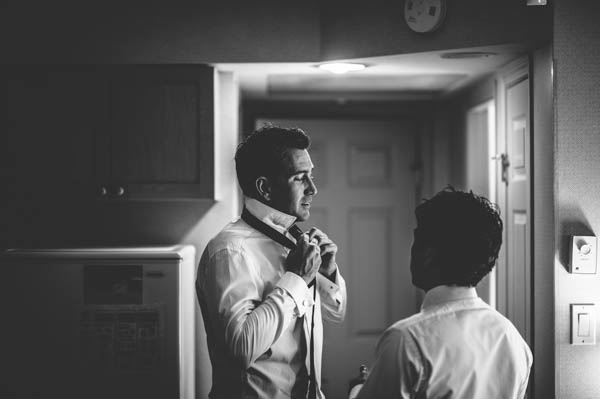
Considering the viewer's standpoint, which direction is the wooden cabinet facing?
facing the viewer

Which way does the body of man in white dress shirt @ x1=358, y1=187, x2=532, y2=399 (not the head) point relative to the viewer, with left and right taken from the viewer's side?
facing away from the viewer and to the left of the viewer

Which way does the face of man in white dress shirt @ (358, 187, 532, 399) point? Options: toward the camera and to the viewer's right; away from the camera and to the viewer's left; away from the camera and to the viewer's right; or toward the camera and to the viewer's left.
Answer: away from the camera and to the viewer's left

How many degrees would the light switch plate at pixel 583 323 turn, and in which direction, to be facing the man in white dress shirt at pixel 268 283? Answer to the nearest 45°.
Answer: approximately 45° to its right

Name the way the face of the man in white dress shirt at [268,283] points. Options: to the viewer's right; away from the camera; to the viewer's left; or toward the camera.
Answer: to the viewer's right

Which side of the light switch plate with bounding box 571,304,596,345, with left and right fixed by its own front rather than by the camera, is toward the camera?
front

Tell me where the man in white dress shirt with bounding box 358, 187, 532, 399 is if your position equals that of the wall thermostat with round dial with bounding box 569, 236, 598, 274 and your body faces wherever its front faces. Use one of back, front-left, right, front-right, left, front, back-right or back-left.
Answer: front

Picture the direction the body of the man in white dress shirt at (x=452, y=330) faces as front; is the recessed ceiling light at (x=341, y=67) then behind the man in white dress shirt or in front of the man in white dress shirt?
in front

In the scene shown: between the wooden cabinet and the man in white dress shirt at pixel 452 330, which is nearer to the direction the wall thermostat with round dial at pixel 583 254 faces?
the man in white dress shirt
